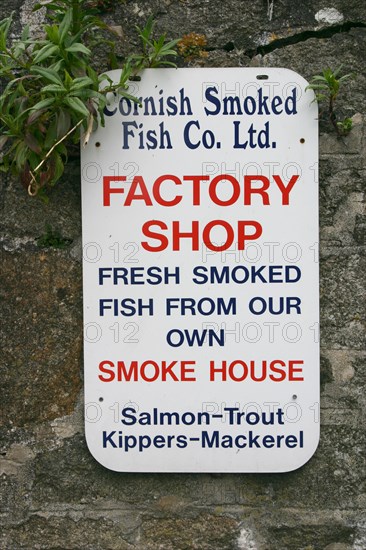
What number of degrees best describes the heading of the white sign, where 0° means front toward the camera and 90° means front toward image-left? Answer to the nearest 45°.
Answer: approximately 0°
